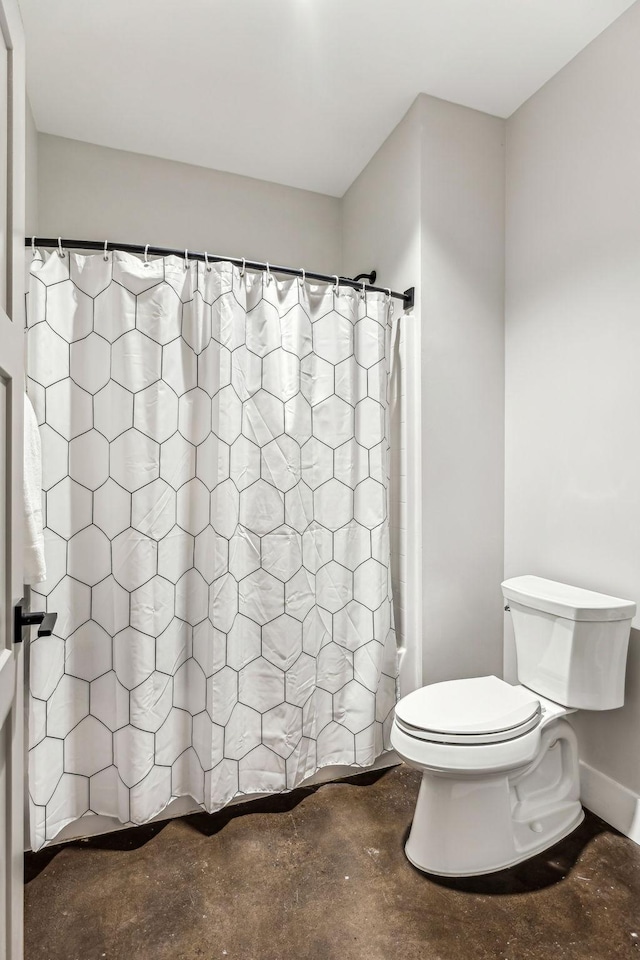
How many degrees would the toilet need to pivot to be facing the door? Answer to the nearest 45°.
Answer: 0° — it already faces it

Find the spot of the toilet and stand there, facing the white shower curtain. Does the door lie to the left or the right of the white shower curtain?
left

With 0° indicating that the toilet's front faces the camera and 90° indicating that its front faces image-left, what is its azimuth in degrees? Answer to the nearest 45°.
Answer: approximately 45°

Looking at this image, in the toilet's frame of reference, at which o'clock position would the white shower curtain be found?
The white shower curtain is roughly at 1 o'clock from the toilet.
